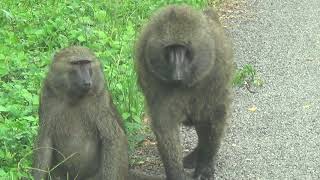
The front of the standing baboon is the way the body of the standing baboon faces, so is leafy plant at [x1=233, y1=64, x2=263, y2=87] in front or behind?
behind

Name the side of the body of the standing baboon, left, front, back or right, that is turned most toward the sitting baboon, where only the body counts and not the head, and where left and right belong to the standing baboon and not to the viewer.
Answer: right

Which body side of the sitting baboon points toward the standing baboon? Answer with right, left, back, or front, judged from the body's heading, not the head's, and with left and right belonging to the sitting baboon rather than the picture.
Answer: left

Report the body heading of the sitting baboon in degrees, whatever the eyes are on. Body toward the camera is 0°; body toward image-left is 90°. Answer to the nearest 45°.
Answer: approximately 0°
